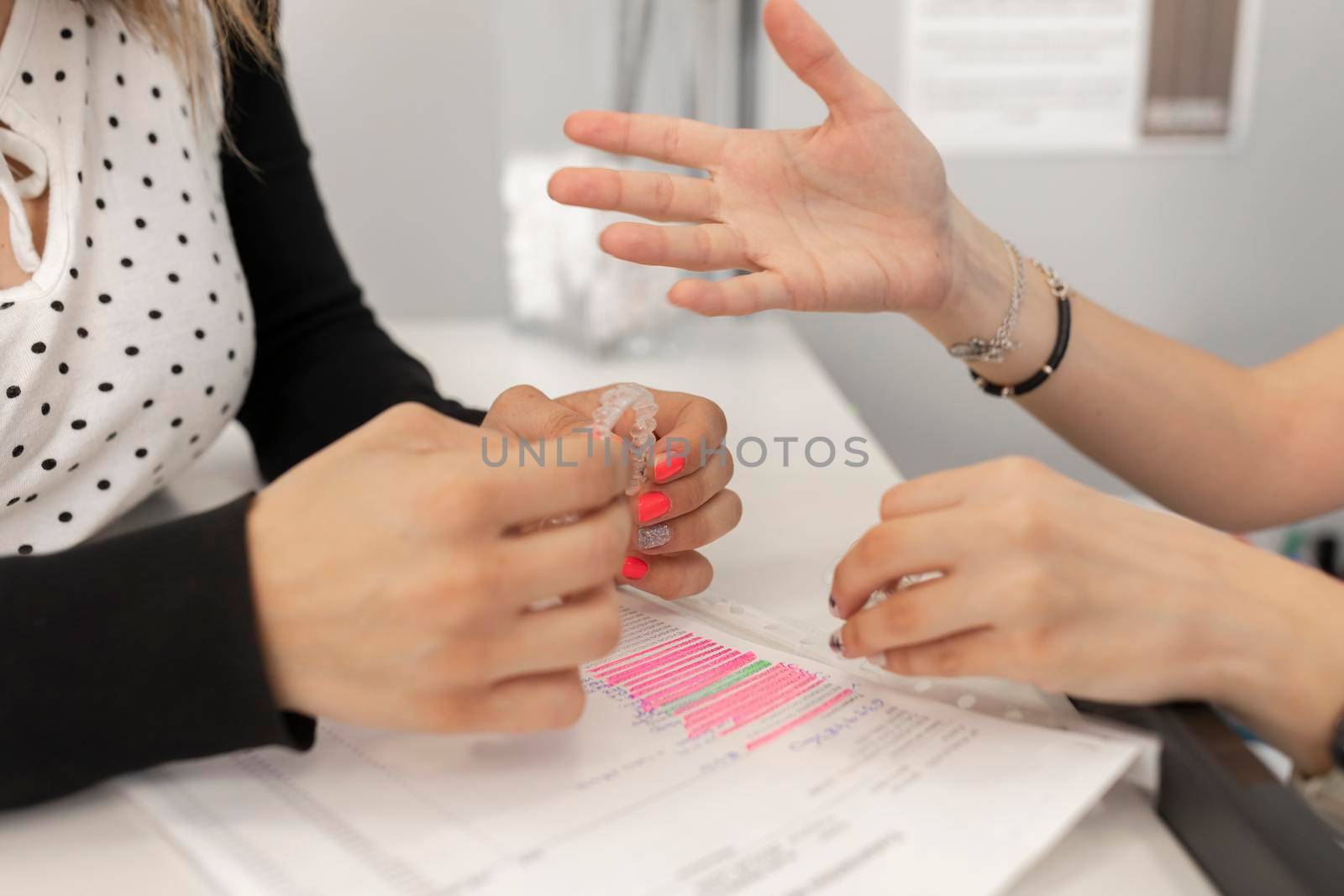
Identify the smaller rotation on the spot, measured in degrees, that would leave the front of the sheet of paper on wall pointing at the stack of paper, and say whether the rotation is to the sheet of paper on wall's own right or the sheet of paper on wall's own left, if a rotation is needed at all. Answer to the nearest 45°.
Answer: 0° — it already faces it

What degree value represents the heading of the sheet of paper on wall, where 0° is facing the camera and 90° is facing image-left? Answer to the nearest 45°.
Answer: approximately 0°

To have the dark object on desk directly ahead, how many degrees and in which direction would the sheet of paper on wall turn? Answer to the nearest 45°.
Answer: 0° — it already faces it
